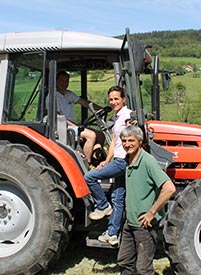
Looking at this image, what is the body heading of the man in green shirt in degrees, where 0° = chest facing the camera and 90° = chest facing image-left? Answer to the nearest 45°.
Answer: approximately 45°

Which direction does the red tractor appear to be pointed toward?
to the viewer's right

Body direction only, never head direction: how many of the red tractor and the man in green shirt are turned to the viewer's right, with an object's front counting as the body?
1
